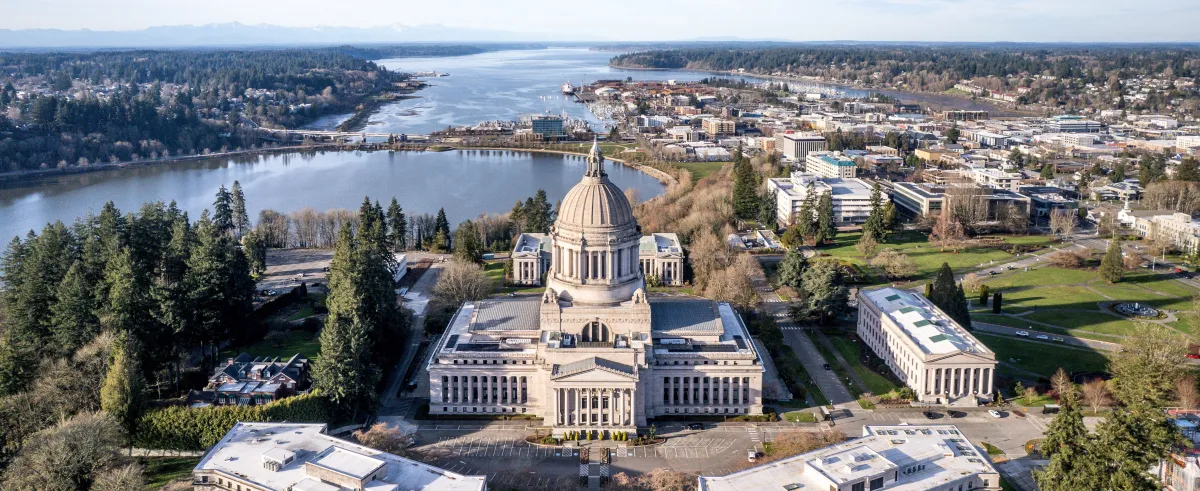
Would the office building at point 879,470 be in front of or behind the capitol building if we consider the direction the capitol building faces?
in front

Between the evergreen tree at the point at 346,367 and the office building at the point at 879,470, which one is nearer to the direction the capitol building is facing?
the office building

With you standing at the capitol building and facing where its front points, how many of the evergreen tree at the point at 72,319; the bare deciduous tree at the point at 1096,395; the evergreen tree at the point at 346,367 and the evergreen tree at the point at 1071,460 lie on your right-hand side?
2

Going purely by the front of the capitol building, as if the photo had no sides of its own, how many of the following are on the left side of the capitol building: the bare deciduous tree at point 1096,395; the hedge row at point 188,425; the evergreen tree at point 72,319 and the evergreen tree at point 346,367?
1

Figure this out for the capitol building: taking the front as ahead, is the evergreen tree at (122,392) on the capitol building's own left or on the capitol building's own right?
on the capitol building's own right

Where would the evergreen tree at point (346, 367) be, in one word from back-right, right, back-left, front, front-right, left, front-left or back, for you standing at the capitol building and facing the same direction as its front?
right

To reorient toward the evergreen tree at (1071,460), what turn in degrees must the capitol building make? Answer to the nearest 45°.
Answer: approximately 45° to its left

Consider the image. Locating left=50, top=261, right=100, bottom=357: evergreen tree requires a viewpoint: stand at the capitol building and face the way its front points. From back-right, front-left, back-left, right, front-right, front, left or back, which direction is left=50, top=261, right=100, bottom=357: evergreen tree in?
right

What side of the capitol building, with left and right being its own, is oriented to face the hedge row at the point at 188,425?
right

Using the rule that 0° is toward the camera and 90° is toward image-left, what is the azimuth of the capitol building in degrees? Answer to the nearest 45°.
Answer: approximately 0°
